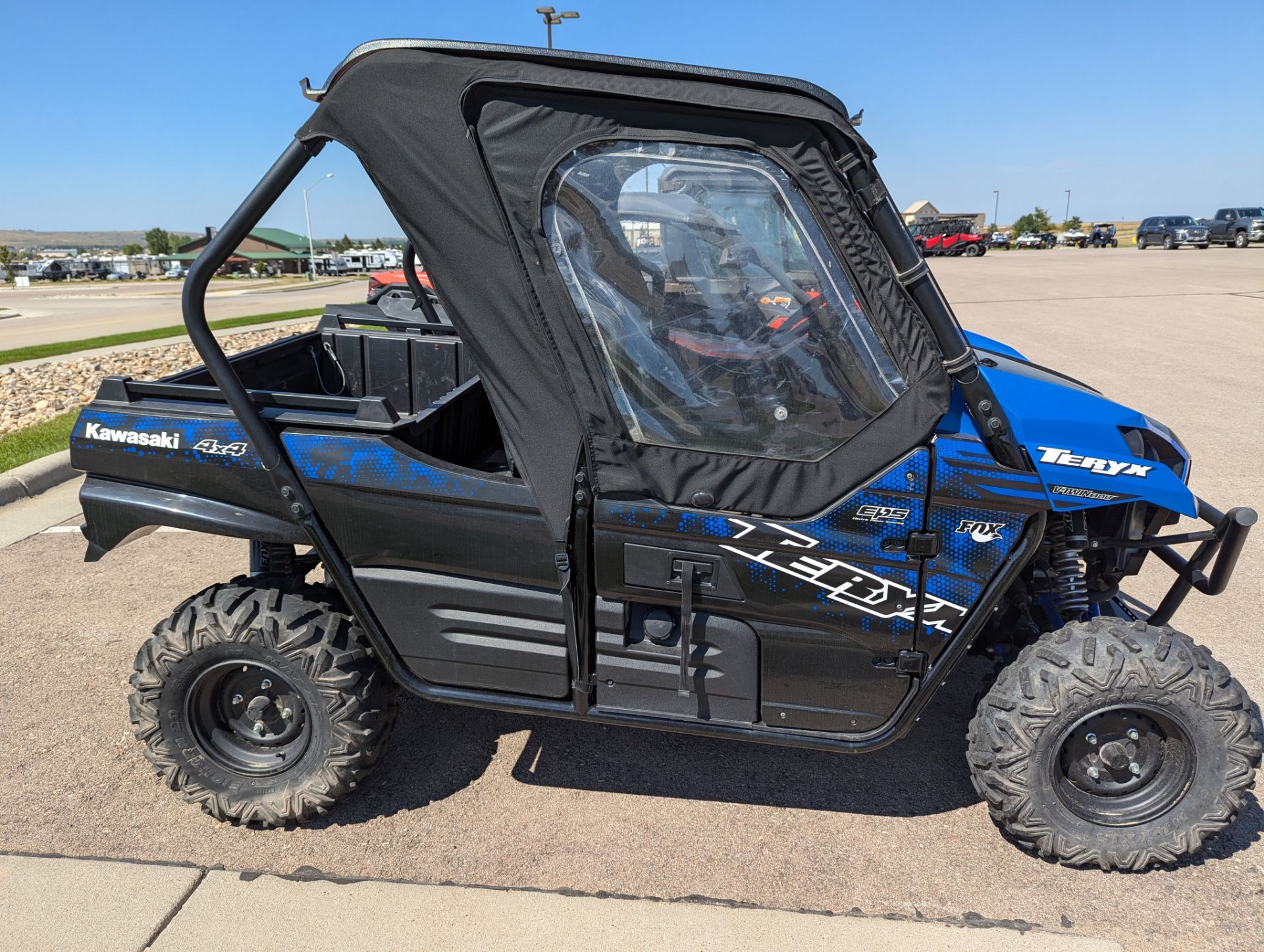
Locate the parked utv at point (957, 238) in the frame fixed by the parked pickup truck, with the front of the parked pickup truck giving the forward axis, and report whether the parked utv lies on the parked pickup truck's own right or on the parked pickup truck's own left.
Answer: on the parked pickup truck's own right

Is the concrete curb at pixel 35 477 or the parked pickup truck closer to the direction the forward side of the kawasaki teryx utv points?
the parked pickup truck

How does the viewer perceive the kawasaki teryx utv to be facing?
facing to the right of the viewer

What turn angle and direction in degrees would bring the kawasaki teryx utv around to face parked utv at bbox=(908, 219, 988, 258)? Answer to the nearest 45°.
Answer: approximately 90° to its left

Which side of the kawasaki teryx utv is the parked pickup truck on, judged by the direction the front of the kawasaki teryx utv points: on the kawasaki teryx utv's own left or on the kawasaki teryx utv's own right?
on the kawasaki teryx utv's own left

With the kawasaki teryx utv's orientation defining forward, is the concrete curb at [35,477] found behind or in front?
behind
